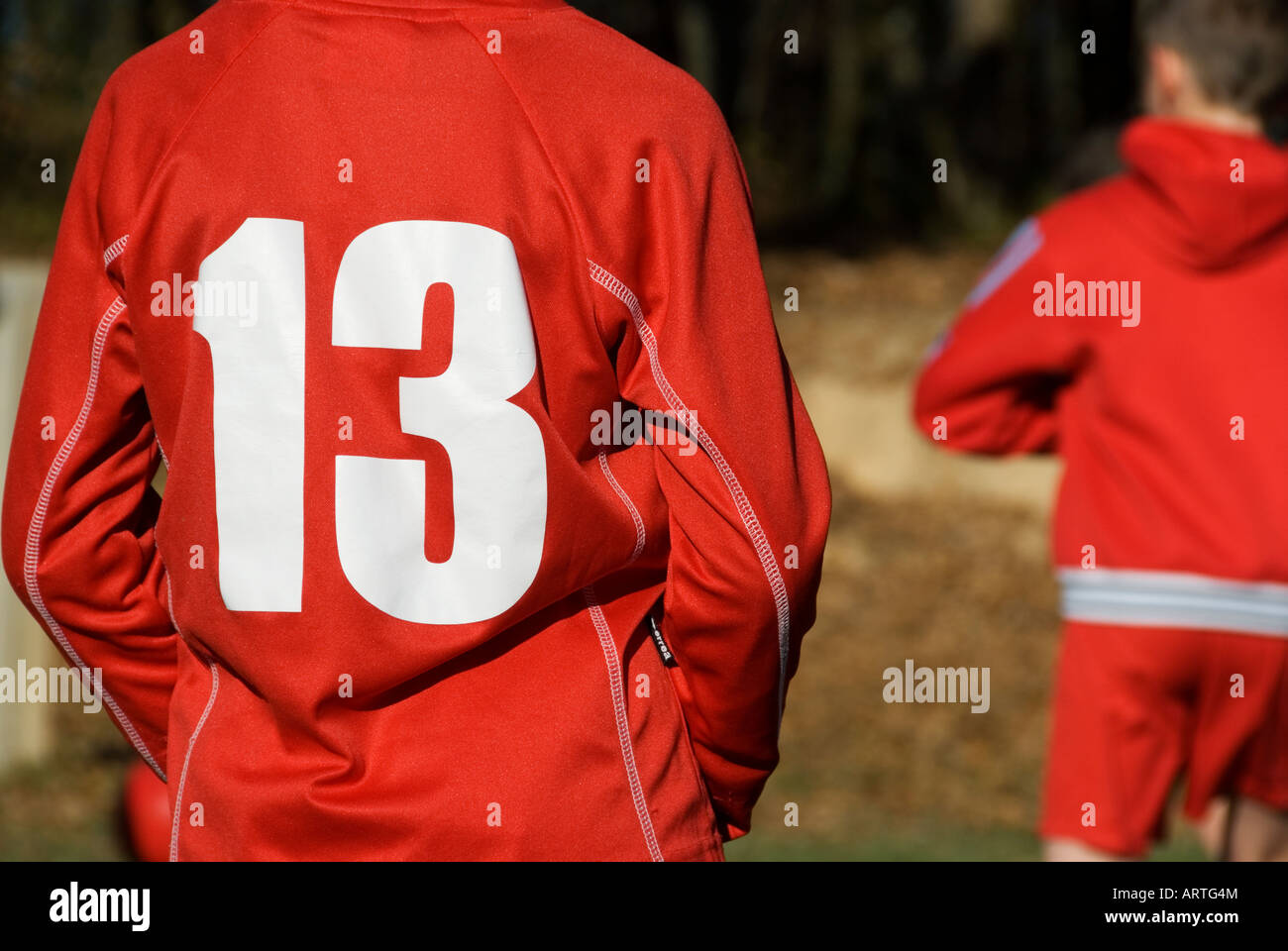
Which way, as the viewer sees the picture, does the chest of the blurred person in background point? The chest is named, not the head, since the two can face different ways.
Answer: away from the camera
